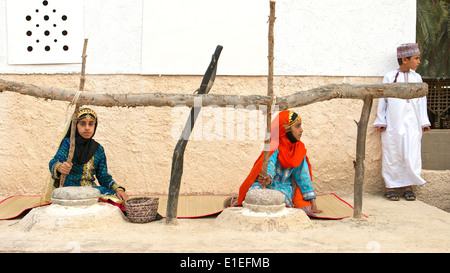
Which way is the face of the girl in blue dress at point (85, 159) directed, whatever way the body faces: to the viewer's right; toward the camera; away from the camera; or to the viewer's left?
toward the camera

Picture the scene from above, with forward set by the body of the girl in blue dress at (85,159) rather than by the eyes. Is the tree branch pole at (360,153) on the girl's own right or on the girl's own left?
on the girl's own left

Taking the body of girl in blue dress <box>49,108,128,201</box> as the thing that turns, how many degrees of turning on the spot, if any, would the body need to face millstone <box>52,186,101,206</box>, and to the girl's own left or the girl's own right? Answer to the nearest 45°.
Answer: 0° — they already face it

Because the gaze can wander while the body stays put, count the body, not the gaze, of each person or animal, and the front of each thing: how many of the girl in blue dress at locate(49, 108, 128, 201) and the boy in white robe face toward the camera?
2

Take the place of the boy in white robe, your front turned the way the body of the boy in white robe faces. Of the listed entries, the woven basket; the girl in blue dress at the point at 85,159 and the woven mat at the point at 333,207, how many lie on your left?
0

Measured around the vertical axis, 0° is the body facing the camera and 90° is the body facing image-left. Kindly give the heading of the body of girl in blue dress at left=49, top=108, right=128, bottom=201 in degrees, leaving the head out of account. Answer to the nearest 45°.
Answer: approximately 0°

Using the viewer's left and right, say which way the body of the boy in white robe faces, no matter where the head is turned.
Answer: facing the viewer

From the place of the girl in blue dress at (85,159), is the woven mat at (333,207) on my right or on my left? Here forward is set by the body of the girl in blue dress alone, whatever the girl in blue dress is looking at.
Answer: on my left

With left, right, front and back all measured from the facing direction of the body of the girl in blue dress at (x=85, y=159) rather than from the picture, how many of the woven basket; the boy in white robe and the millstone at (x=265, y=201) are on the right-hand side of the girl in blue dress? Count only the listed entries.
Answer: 0
